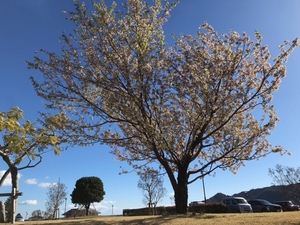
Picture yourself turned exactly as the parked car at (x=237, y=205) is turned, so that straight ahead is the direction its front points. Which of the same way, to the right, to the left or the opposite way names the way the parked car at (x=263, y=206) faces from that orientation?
the same way

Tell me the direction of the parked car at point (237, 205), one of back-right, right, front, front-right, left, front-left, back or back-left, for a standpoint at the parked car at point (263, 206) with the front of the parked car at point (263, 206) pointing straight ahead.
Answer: right

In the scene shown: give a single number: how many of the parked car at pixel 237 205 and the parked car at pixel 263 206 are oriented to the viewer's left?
0

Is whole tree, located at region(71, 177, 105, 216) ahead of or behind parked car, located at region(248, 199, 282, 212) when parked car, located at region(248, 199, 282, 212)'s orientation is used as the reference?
behind

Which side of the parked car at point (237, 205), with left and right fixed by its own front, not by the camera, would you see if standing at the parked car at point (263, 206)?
left

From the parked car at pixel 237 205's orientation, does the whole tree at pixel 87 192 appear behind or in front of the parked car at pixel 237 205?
behind

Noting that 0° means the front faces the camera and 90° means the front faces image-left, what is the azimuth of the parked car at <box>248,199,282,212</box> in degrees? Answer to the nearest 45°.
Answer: approximately 315°

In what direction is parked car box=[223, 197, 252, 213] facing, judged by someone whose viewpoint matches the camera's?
facing the viewer and to the right of the viewer
